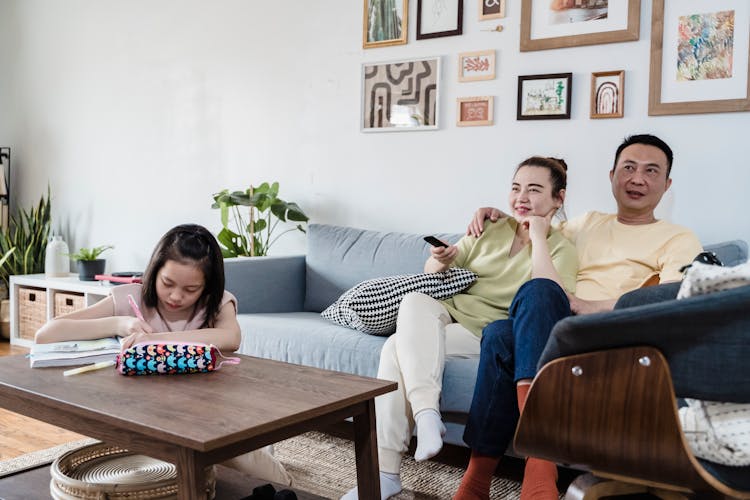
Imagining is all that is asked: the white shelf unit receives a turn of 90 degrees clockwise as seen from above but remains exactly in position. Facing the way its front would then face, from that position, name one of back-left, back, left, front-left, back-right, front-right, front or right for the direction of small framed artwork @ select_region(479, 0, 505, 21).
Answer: back

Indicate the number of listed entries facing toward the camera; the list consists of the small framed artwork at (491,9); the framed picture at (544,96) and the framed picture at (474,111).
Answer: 3

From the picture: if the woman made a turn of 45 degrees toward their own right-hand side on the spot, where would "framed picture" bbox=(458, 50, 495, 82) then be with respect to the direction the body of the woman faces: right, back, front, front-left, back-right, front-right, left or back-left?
right

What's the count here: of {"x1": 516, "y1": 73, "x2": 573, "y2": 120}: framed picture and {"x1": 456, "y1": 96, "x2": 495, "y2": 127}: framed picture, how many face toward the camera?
2

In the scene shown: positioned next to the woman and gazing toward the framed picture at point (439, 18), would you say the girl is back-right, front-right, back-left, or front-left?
back-left

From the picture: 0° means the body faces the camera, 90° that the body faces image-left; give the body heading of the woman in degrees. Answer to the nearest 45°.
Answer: approximately 45°

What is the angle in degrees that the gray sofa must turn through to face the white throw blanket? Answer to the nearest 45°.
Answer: approximately 90° to its left

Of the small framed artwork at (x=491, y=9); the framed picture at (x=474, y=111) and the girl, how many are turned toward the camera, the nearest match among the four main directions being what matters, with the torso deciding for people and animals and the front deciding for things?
3

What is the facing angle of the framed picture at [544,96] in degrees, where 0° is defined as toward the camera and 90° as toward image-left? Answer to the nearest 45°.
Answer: approximately 0°
